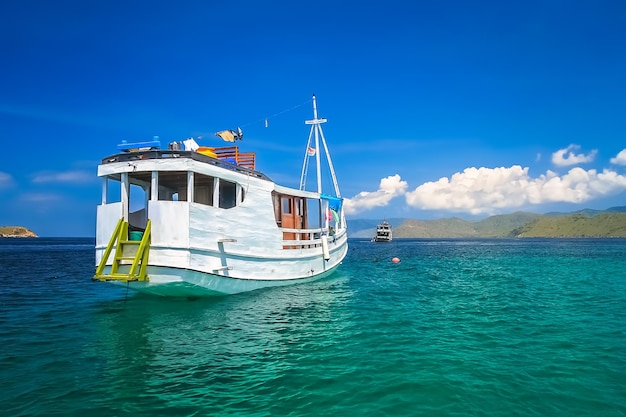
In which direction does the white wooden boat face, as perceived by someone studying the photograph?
facing away from the viewer and to the right of the viewer
